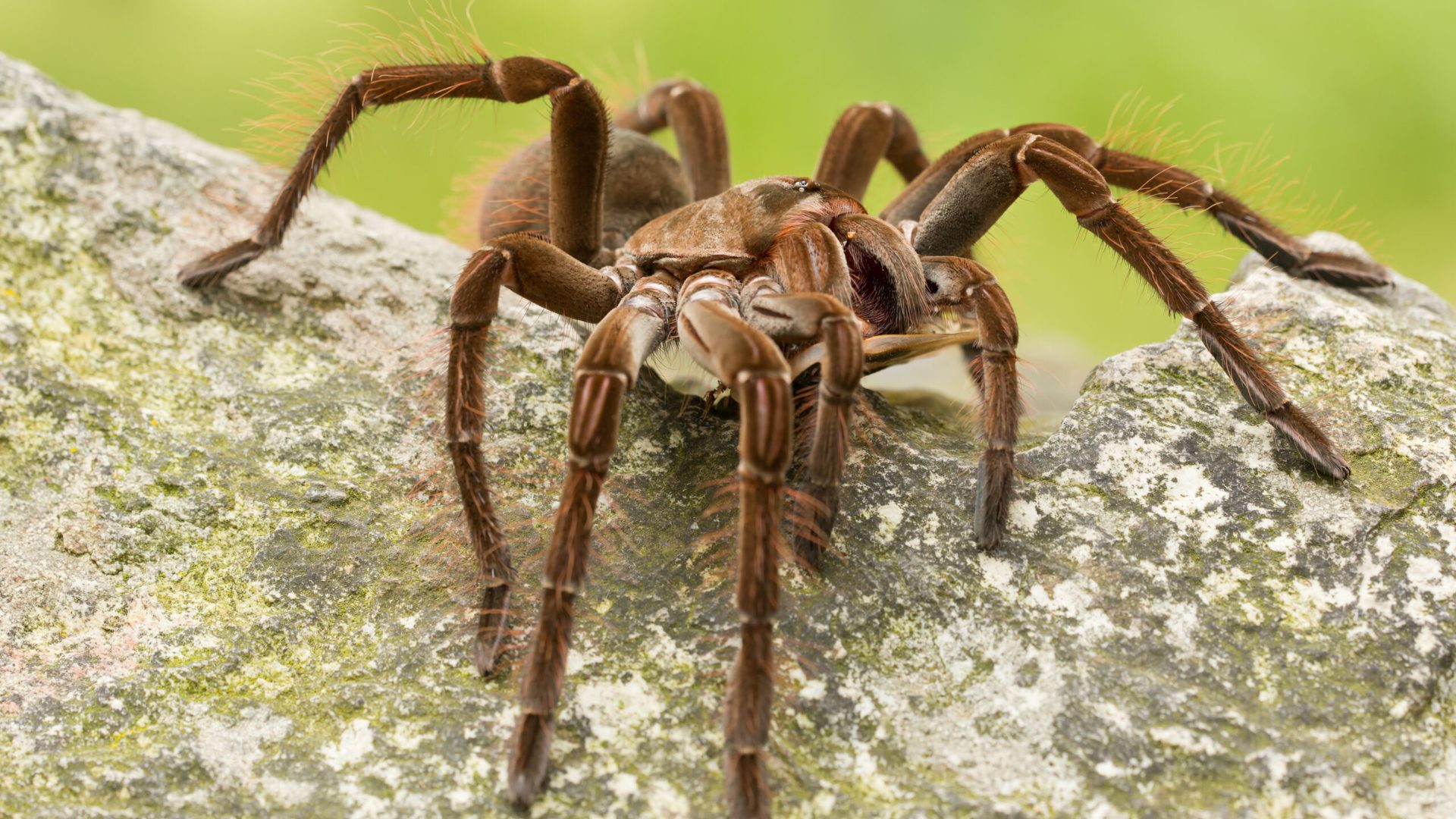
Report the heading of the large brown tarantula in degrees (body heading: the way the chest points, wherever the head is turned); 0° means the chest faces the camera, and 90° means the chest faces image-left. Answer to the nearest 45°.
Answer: approximately 315°
